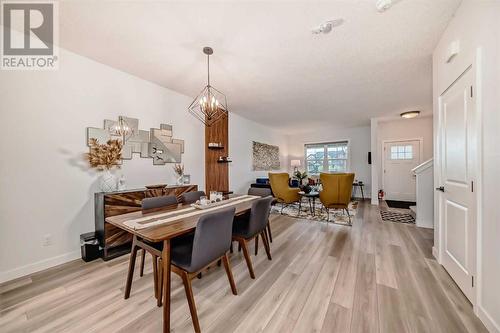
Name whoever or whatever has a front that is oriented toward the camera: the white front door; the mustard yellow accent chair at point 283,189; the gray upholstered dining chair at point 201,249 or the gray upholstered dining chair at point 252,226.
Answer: the white front door

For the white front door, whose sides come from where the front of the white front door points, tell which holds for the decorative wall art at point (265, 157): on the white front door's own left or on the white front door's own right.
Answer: on the white front door's own right

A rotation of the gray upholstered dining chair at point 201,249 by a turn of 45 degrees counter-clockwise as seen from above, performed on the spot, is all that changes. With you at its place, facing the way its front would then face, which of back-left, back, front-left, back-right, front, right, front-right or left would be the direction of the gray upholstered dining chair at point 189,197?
right

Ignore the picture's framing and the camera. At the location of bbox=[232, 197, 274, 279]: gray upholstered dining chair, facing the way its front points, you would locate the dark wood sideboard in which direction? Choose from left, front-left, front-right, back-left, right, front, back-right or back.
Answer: front-left

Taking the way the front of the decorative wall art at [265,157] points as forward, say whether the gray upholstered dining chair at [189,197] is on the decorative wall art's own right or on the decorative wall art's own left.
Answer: on the decorative wall art's own right

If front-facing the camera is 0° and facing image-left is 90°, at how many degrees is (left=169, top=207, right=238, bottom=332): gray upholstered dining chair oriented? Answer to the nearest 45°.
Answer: approximately 135°

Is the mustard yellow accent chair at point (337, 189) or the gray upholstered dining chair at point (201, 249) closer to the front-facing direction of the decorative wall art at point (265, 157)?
the mustard yellow accent chair

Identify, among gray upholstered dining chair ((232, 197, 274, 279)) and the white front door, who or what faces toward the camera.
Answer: the white front door

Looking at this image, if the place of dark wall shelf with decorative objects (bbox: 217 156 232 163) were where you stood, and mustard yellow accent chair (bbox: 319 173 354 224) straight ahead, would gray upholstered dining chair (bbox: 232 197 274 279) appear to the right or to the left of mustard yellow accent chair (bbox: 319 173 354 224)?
right

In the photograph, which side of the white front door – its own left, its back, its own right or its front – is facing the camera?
front
